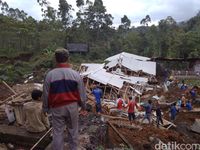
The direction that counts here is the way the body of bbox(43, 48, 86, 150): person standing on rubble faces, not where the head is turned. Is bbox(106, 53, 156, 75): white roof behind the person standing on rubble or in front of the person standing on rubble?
in front

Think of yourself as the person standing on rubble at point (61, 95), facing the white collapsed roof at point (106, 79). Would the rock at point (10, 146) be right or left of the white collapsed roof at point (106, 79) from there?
left

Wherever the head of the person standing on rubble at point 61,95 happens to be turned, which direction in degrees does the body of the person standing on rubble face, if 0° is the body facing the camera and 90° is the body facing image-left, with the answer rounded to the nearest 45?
approximately 180°

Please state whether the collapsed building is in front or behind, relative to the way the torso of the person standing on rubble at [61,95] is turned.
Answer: in front
